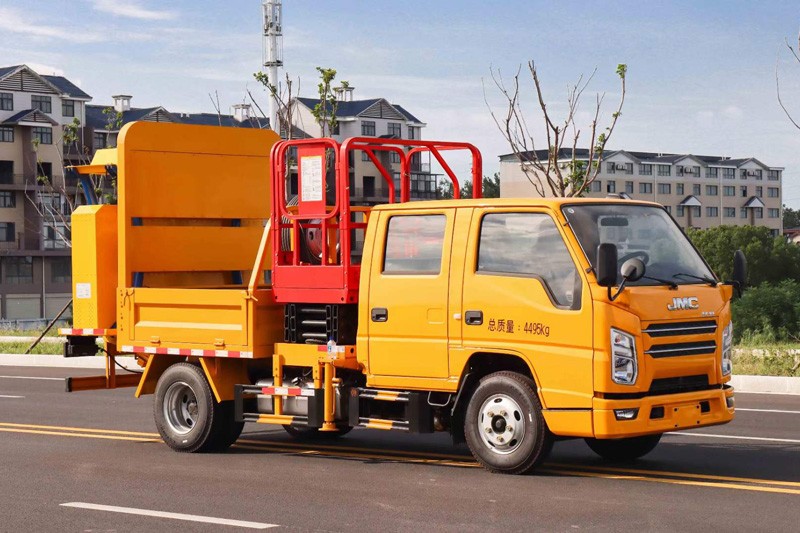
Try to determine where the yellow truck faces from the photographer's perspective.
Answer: facing the viewer and to the right of the viewer

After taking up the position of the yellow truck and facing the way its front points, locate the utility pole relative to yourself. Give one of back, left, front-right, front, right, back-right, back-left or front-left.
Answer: back-left
